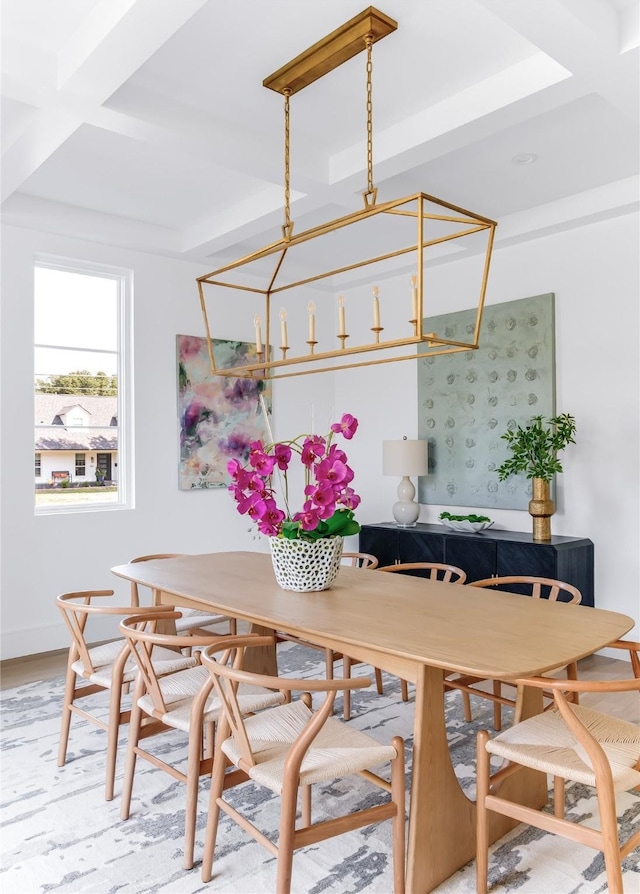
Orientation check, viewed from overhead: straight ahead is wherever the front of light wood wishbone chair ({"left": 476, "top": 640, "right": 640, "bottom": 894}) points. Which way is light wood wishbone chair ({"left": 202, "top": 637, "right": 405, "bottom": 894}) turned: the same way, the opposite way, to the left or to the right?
to the right

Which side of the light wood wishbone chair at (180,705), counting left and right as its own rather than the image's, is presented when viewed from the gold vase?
front

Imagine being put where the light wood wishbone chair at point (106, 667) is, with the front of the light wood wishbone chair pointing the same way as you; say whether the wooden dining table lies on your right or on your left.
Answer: on your right

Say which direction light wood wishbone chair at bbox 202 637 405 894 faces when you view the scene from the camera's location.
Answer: facing away from the viewer and to the right of the viewer

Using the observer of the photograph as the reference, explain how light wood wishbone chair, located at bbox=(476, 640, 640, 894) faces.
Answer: facing away from the viewer and to the left of the viewer

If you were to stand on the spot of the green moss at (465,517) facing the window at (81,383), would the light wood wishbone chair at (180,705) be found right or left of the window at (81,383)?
left

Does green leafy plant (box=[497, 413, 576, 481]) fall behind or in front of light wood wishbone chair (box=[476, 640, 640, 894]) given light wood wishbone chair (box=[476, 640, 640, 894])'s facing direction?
in front

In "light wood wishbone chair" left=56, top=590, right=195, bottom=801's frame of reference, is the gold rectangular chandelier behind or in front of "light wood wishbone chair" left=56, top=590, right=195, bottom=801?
in front

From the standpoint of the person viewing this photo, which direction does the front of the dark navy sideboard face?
facing the viewer and to the left of the viewer

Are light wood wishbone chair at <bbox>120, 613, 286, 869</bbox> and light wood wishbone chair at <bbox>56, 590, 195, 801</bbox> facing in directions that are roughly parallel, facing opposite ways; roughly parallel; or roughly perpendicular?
roughly parallel

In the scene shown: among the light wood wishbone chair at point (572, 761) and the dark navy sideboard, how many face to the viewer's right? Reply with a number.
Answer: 0

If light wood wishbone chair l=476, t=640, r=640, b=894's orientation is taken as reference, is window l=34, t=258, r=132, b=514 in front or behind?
in front

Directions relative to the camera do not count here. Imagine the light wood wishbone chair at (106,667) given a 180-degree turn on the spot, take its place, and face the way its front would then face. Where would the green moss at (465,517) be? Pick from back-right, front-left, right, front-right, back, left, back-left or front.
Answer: back

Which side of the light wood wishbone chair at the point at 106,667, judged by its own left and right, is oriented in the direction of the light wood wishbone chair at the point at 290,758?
right

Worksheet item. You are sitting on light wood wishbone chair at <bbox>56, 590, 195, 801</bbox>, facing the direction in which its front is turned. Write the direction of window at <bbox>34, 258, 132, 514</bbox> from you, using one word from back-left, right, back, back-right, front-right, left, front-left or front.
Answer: front-left

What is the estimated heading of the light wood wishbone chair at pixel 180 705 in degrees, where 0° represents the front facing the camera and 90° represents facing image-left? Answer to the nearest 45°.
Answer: approximately 225°

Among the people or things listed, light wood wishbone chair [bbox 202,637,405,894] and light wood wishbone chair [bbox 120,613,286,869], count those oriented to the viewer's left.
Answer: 0

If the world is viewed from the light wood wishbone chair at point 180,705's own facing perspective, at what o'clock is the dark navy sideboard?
The dark navy sideboard is roughly at 12 o'clock from the light wood wishbone chair.
